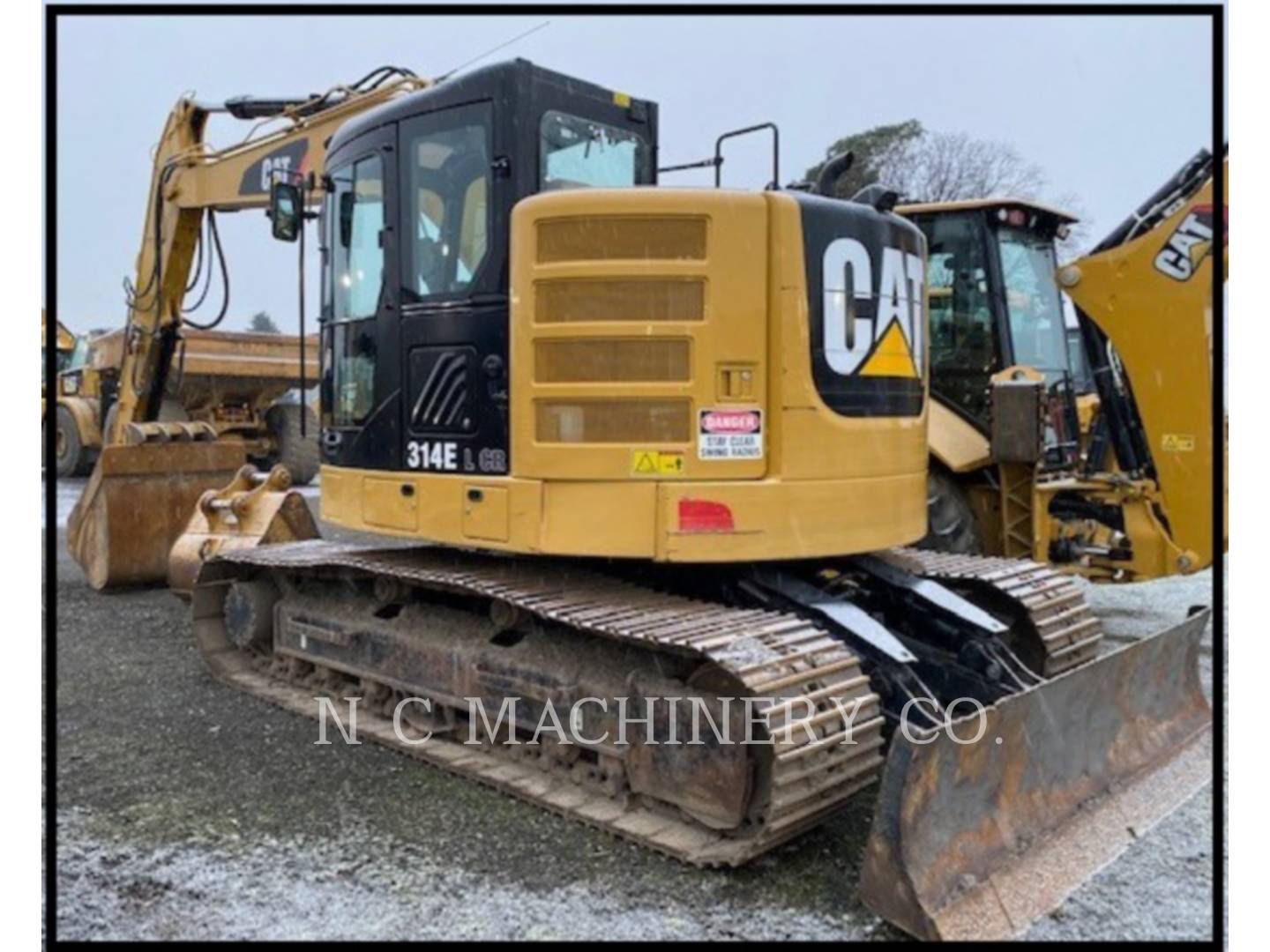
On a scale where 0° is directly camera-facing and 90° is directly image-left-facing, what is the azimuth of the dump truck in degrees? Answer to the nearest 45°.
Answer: approximately 135°

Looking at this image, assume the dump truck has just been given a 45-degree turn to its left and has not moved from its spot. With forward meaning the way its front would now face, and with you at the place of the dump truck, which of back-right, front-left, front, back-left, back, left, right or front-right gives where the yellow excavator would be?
left

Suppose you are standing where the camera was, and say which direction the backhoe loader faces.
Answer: facing away from the viewer and to the left of the viewer

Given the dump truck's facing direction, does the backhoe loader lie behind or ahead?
behind

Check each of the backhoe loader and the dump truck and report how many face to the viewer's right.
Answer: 0

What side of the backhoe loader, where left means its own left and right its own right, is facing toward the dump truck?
front

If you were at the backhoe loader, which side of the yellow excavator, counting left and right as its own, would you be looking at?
right

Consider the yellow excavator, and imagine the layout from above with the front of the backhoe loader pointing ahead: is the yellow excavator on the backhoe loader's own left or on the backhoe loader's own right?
on the backhoe loader's own left

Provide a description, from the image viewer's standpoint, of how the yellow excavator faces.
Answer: facing away from the viewer and to the left of the viewer
